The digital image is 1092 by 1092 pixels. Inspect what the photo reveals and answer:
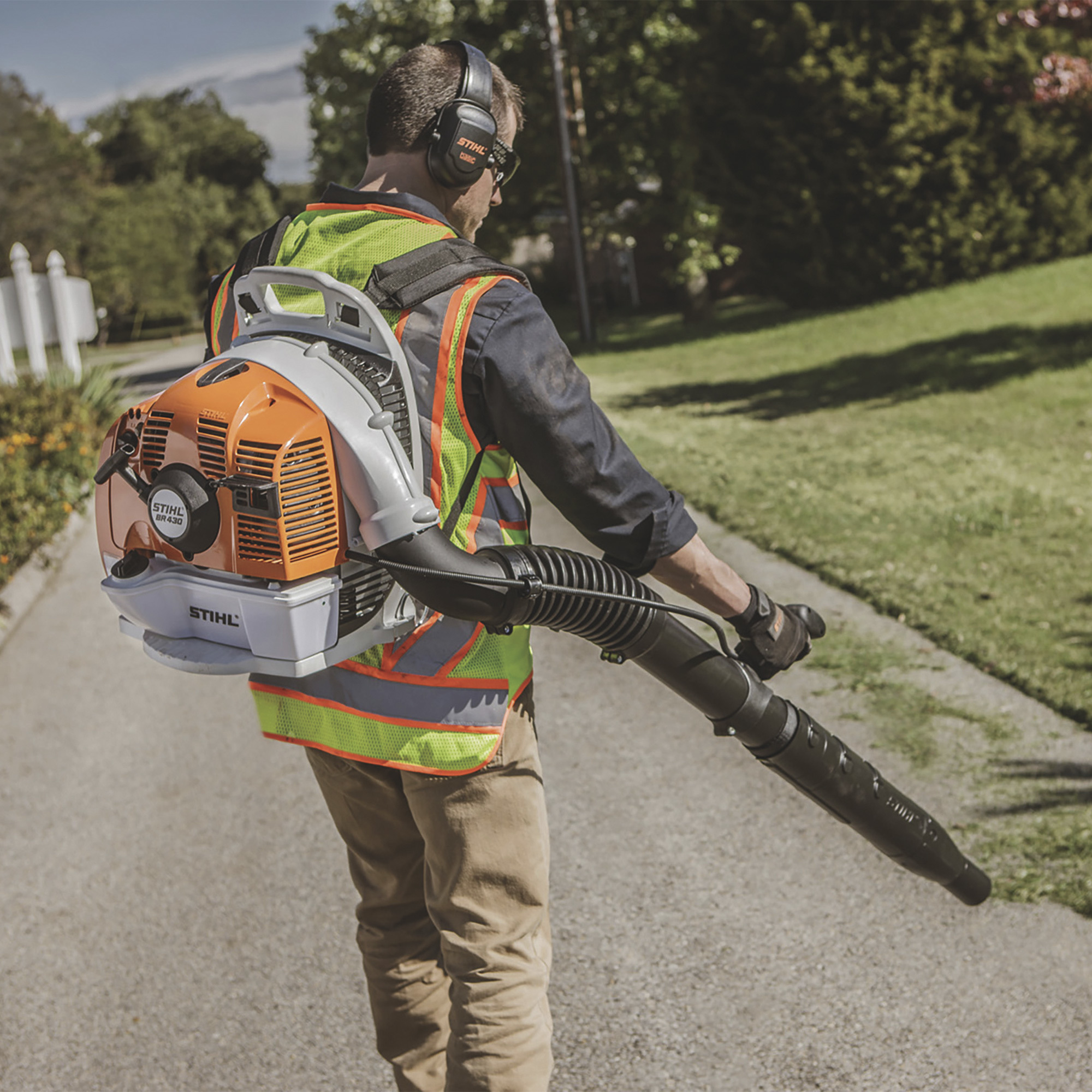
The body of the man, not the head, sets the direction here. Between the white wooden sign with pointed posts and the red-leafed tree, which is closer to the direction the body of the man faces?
the red-leafed tree

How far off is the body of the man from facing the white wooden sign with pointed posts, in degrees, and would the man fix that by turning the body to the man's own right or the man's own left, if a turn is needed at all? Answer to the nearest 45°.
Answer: approximately 45° to the man's own left

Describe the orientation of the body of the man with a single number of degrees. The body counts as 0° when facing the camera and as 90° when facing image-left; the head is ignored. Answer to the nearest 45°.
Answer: approximately 225°

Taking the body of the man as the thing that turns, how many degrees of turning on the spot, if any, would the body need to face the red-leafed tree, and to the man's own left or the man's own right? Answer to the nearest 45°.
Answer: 0° — they already face it

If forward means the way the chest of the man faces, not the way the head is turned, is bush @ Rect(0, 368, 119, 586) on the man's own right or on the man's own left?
on the man's own left
